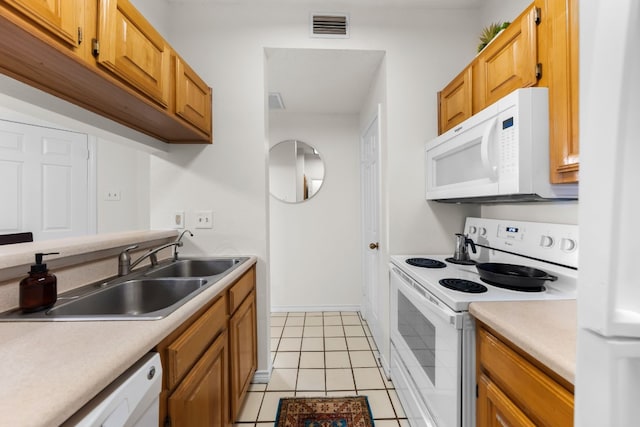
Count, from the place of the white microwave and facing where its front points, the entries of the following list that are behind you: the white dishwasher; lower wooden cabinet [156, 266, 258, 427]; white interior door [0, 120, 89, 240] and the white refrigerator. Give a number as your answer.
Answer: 0

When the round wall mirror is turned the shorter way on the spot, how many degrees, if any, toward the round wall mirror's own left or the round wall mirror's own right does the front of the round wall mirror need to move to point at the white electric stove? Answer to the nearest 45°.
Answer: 0° — it already faces it

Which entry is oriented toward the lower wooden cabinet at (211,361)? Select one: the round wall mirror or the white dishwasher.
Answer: the round wall mirror

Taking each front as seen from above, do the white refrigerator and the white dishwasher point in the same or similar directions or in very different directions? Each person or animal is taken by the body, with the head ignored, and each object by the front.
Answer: very different directions

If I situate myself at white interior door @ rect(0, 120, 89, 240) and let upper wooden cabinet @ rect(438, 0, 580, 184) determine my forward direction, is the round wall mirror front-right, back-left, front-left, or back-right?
front-left

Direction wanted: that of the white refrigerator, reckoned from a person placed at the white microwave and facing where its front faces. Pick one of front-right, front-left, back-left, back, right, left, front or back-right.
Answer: front-left

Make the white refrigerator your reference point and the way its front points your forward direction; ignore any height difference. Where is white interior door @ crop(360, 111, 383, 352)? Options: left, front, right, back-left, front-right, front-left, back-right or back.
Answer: right

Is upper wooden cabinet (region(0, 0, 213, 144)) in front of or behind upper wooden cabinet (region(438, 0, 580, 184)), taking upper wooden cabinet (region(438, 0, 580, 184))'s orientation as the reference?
in front

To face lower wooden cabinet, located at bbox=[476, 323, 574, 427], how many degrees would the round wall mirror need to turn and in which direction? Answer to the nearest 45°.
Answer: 0° — it already faces it

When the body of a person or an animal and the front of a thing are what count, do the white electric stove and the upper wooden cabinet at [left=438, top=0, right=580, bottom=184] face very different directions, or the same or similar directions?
same or similar directions

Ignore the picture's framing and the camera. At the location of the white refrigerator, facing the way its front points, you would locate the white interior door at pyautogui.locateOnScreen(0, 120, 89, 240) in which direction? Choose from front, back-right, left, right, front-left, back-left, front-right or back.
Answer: front-right

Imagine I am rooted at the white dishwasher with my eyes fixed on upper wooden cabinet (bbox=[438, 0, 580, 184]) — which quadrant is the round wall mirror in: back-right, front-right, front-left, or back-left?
front-left

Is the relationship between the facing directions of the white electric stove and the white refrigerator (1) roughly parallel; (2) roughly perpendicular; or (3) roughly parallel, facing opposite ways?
roughly parallel

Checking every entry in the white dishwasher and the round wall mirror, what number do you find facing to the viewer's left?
0

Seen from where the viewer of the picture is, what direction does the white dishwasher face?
facing the viewer and to the right of the viewer

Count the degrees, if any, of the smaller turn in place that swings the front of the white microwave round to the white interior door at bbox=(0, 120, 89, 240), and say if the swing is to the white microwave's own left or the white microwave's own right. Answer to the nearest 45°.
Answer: approximately 45° to the white microwave's own right

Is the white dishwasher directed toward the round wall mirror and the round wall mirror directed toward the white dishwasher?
no
